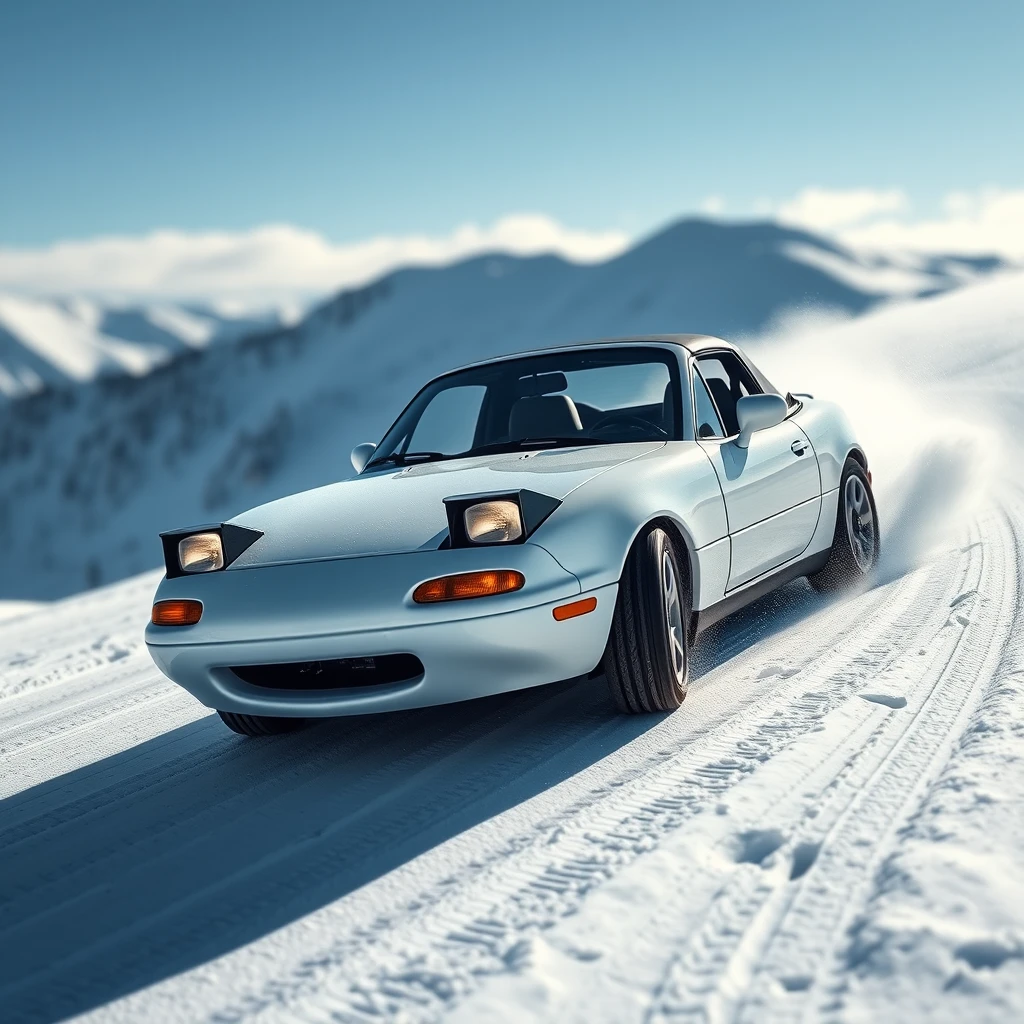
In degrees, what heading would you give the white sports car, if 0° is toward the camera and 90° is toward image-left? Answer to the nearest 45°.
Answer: approximately 45°
